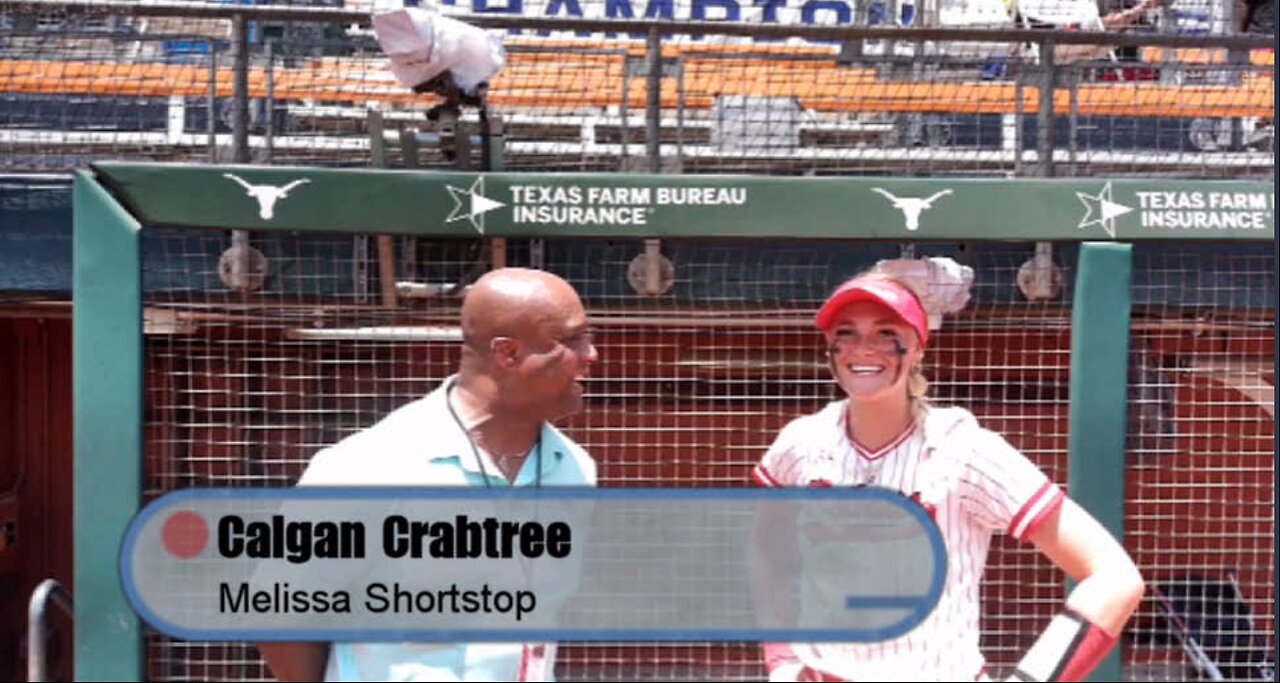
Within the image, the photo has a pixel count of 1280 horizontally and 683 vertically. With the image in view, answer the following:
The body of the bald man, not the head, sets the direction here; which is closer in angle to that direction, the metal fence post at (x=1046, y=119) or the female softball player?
the female softball player

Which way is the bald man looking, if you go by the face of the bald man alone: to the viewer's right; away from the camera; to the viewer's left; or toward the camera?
to the viewer's right

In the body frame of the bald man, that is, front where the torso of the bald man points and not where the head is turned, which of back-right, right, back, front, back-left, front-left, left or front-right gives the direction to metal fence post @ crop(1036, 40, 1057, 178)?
left

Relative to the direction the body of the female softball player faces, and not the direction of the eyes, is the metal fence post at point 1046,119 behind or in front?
behind

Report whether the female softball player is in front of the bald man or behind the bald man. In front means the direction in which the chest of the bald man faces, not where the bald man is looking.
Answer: in front

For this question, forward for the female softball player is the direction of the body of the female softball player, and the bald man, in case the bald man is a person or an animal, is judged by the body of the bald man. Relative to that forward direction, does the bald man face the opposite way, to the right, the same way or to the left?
to the left

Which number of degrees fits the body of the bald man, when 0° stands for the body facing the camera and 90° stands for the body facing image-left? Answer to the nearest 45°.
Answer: approximately 315°

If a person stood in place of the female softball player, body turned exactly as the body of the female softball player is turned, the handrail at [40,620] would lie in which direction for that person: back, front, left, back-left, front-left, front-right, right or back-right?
front-right

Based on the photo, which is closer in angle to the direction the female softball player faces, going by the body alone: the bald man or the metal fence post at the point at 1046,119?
the bald man

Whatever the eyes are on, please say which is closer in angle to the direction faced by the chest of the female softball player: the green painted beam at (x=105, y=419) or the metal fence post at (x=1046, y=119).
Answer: the green painted beam

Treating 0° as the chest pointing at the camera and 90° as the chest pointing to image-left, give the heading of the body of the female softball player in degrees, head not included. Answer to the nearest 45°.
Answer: approximately 45°

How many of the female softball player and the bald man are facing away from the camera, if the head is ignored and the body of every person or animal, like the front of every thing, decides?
0

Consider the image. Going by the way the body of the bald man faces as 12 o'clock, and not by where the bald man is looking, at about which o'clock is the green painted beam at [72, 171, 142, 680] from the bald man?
The green painted beam is roughly at 5 o'clock from the bald man.
